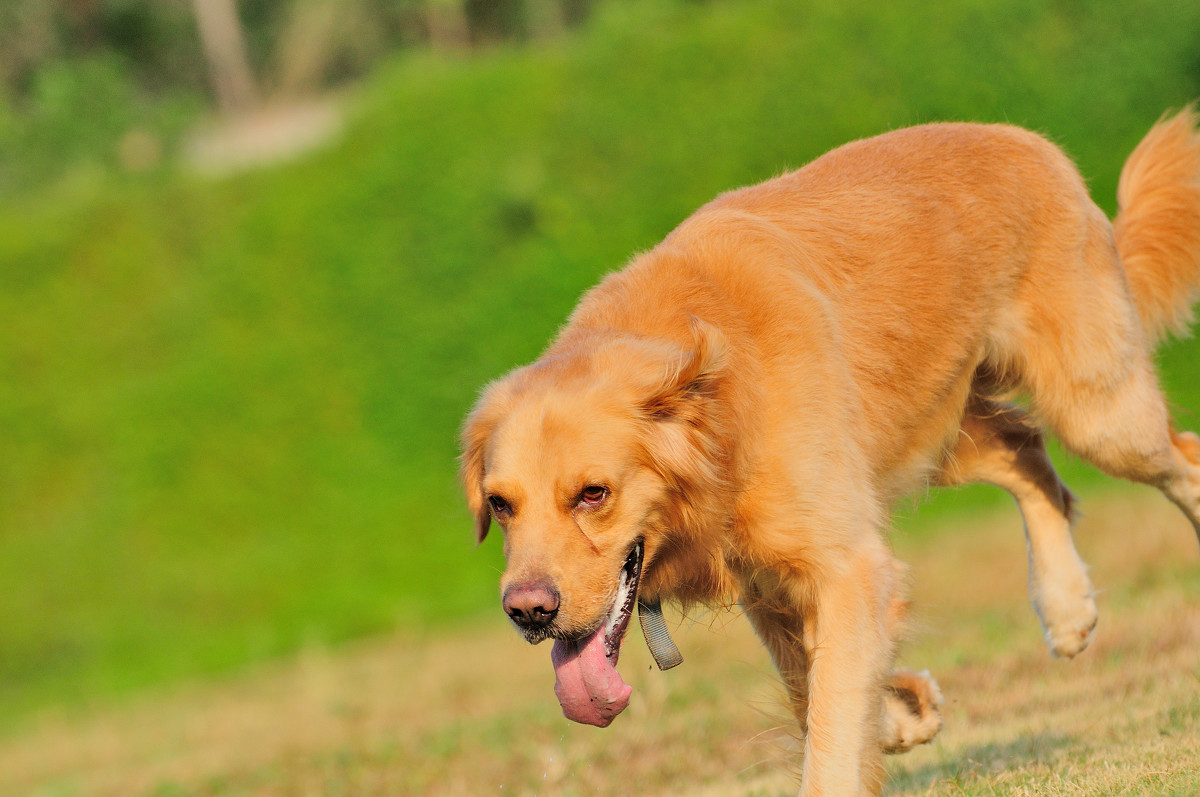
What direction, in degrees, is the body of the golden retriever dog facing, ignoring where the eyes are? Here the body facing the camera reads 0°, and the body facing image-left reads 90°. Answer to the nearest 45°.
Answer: approximately 45°

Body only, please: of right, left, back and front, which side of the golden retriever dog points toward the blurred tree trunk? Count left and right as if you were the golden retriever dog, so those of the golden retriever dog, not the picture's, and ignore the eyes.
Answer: right
